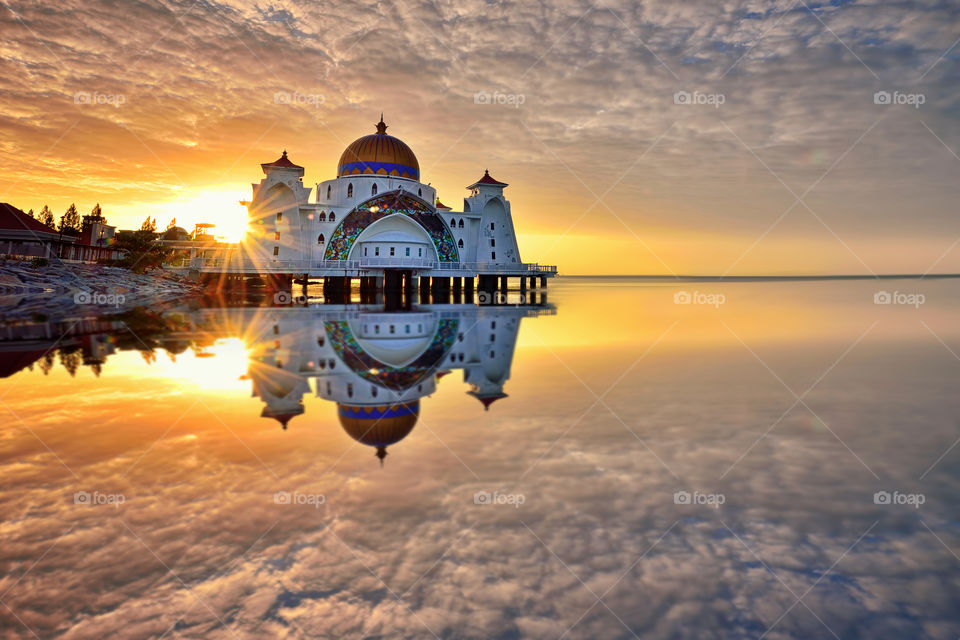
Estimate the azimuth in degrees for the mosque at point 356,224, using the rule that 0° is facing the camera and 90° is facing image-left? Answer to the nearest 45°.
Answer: approximately 0°
